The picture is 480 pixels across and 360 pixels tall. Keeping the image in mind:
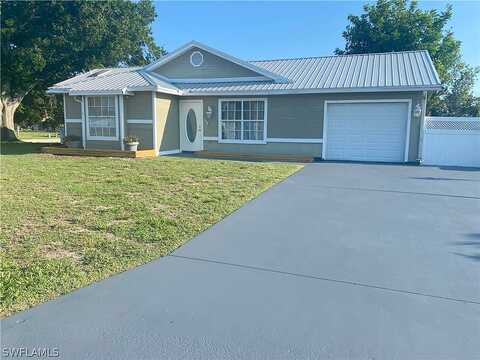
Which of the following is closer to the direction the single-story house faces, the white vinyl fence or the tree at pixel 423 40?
the white vinyl fence

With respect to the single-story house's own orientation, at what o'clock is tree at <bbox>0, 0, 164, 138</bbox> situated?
The tree is roughly at 4 o'clock from the single-story house.

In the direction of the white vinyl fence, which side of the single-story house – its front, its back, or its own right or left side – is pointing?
left

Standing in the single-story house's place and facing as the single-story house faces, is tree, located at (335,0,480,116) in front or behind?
behind

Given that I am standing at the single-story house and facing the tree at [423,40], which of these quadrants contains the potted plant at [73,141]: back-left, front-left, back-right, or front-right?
back-left

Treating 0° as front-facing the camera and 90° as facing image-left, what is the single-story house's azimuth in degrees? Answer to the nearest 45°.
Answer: approximately 0°
